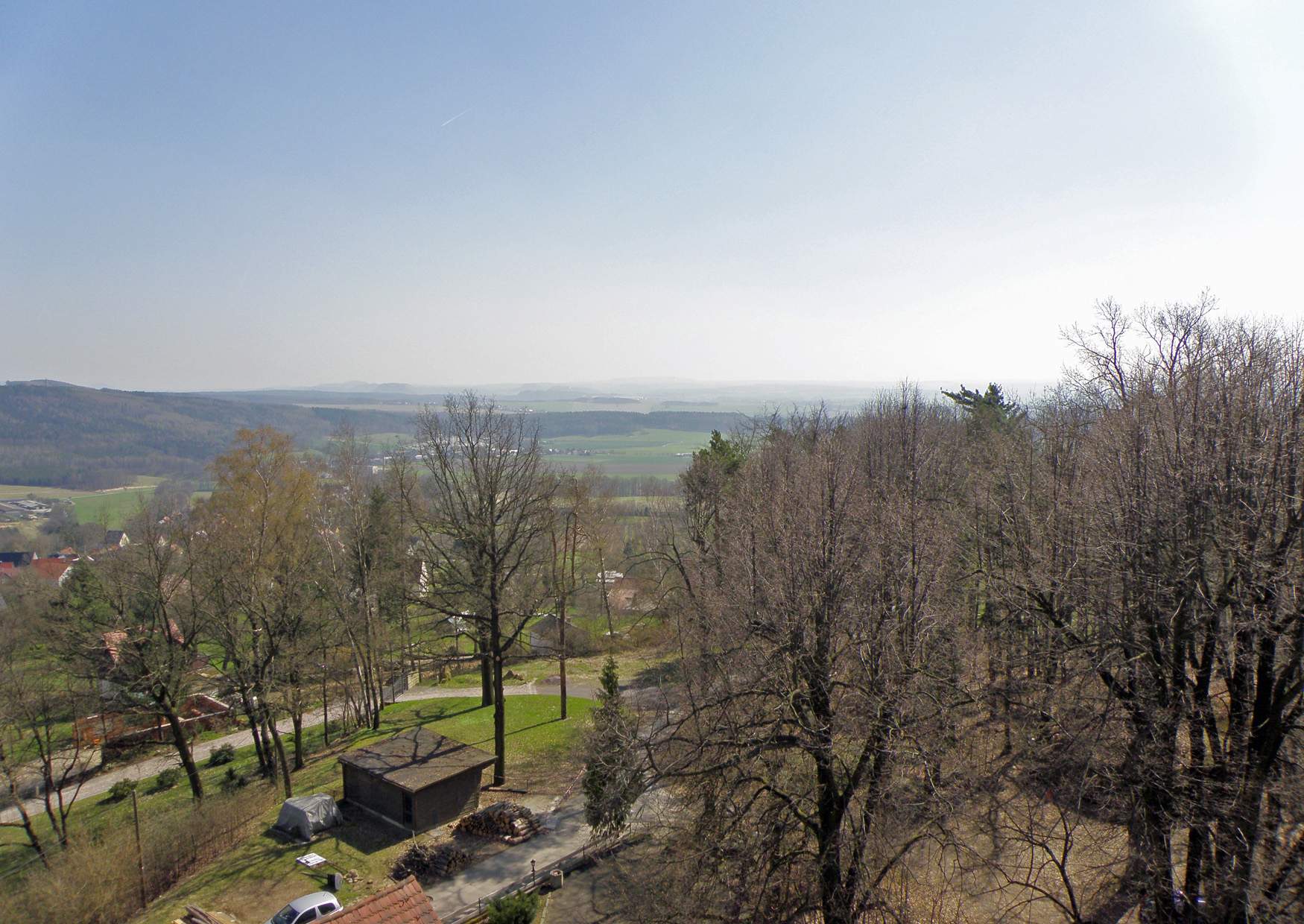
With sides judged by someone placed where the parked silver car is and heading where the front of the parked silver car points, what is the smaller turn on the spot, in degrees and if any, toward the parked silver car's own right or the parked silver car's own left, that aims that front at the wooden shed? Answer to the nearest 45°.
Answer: approximately 180°

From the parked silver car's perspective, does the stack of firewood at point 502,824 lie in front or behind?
behind

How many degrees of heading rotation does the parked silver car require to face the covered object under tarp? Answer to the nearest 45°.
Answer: approximately 135° to its right

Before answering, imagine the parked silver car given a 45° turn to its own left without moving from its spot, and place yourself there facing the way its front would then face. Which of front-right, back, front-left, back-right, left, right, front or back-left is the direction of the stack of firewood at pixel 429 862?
back-left

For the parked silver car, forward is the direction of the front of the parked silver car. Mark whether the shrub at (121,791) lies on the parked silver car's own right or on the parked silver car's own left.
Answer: on the parked silver car's own right
